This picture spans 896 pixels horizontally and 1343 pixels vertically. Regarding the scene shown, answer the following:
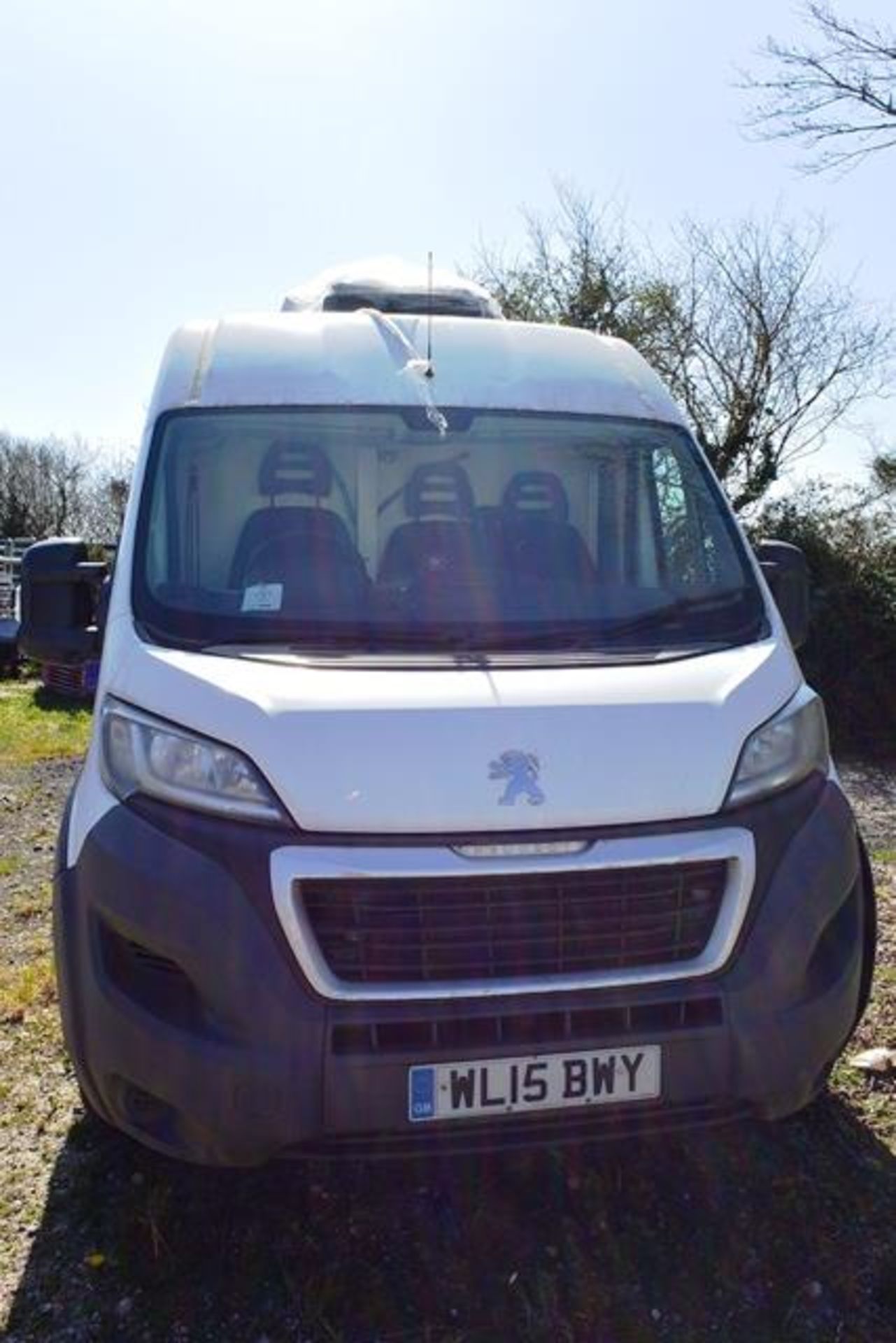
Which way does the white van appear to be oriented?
toward the camera
